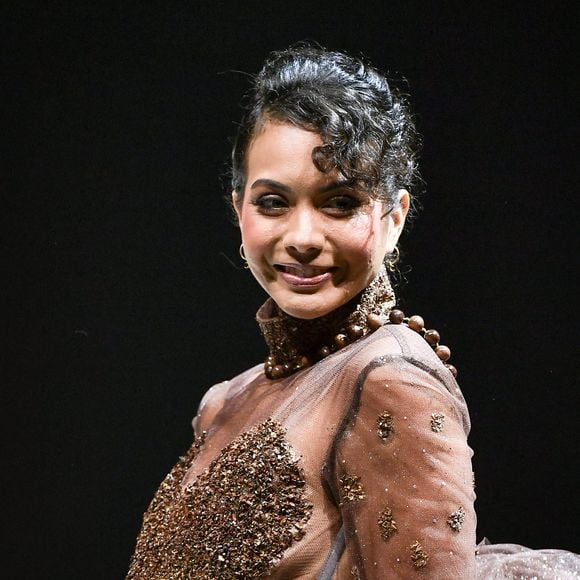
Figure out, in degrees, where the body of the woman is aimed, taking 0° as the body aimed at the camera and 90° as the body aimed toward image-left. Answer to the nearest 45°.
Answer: approximately 45°
